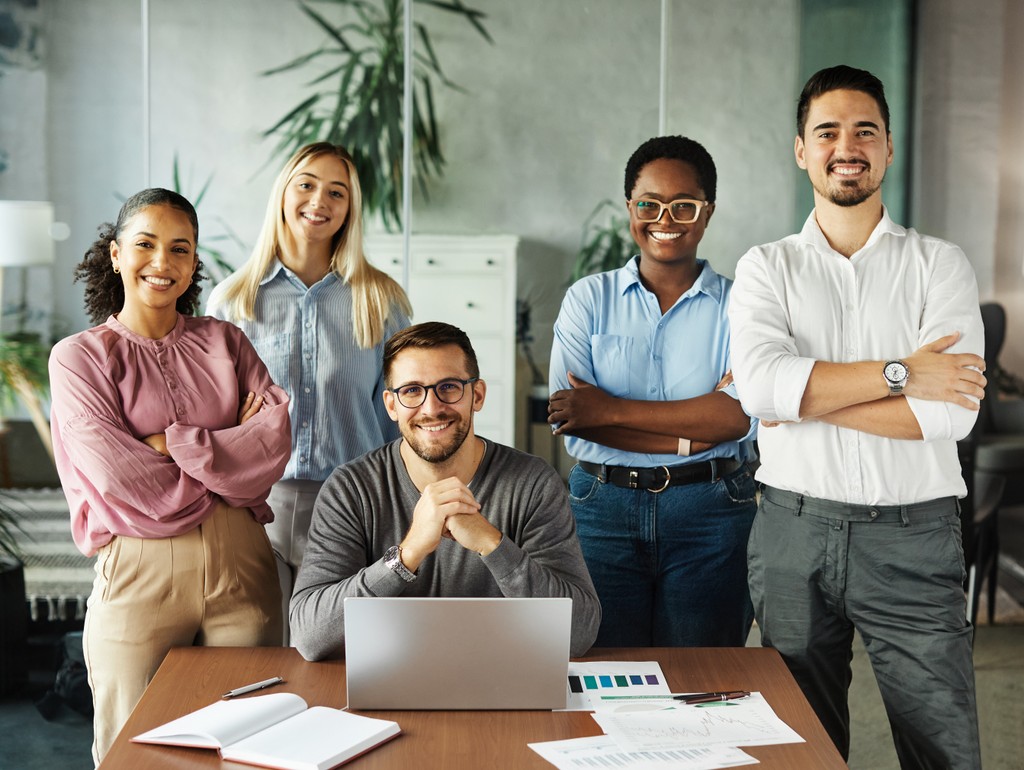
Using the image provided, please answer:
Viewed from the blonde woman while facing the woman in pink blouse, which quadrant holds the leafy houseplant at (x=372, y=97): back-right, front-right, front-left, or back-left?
back-right

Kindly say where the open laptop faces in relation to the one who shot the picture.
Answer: facing away from the viewer

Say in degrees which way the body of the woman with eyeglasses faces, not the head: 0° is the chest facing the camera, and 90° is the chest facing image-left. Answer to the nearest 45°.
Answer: approximately 0°

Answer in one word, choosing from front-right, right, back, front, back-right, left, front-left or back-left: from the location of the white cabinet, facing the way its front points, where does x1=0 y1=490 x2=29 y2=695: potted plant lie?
right

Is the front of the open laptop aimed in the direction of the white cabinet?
yes

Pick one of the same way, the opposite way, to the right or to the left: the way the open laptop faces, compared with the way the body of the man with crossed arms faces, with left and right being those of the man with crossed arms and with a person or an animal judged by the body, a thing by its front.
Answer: the opposite way

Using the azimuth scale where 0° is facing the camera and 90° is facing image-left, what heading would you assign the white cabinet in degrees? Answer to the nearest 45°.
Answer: approximately 0°

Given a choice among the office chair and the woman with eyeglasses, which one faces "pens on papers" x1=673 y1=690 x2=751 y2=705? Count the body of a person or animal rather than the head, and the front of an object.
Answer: the woman with eyeglasses
